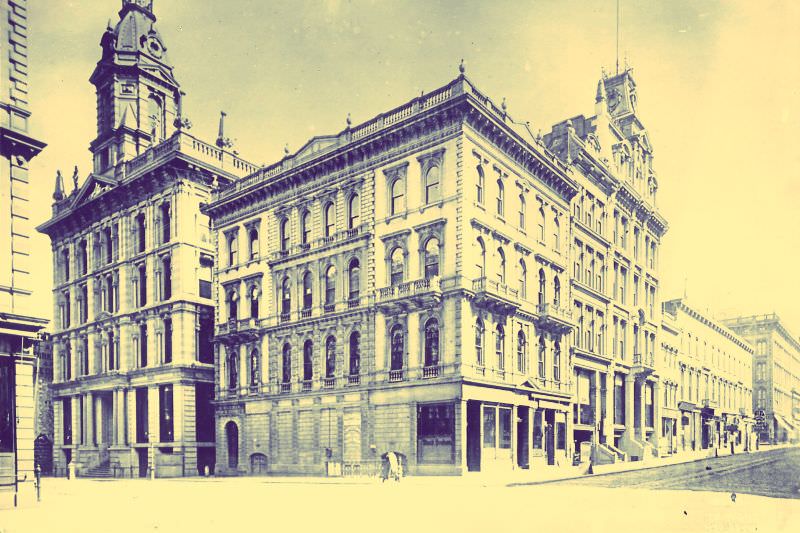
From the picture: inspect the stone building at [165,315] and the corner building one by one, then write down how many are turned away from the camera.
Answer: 0

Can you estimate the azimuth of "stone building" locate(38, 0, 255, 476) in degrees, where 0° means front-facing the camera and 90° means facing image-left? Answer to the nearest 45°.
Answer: approximately 45°

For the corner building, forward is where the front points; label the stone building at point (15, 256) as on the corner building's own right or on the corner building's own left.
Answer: on the corner building's own right
